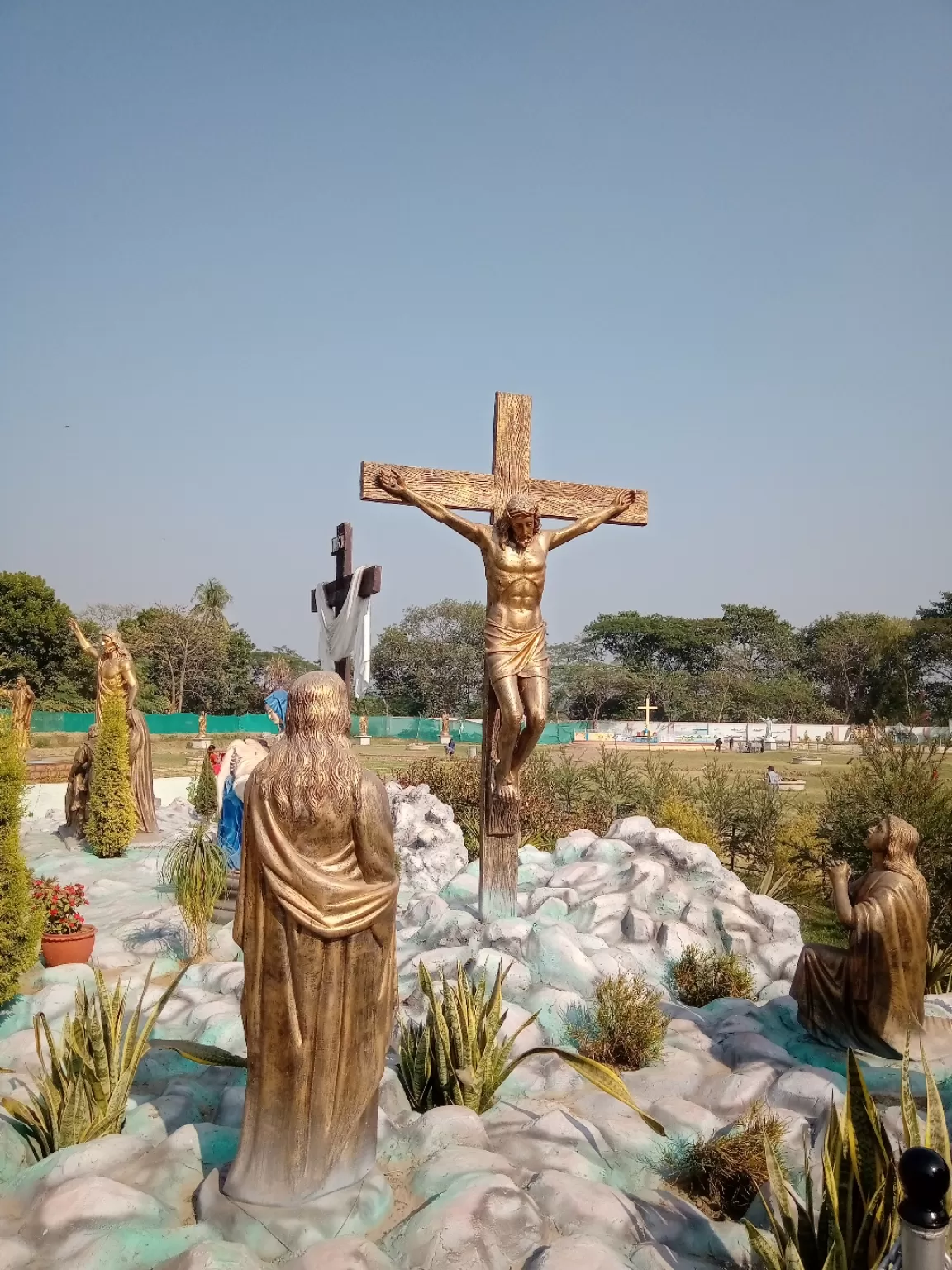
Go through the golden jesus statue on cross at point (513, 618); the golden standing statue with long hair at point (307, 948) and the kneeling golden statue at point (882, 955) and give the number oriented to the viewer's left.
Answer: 1

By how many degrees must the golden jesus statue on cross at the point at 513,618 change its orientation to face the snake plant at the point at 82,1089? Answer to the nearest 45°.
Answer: approximately 90° to its right

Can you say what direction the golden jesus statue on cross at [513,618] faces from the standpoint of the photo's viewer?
facing the viewer and to the right of the viewer

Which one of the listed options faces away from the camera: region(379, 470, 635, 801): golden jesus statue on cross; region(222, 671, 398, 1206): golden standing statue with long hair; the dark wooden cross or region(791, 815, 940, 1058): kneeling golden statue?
the golden standing statue with long hair

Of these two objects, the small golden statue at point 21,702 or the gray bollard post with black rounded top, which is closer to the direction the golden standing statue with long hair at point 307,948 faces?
the small golden statue

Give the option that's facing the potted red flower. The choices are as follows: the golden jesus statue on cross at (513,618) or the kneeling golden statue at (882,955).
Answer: the kneeling golden statue

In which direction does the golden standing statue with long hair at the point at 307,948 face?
away from the camera

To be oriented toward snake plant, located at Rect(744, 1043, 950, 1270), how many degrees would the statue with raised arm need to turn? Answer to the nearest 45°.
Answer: approximately 45° to its left

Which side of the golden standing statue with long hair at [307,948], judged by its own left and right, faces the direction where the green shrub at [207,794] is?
front

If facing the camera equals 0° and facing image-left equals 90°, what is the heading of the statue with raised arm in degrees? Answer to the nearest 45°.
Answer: approximately 45°

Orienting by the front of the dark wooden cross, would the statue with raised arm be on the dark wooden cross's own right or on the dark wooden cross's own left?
on the dark wooden cross's own right

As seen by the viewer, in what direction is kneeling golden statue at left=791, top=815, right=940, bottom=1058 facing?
to the viewer's left

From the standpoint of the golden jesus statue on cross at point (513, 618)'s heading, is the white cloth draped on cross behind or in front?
behind

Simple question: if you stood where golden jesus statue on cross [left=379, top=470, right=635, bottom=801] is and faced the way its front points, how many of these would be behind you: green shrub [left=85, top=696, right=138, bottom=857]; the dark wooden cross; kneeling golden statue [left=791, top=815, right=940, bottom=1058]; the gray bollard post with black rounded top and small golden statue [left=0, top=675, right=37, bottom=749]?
3
